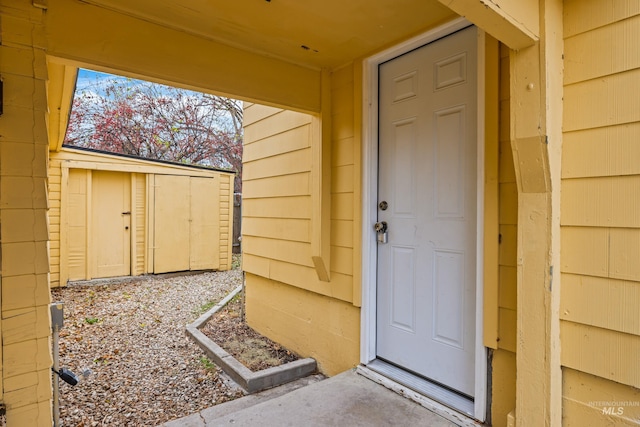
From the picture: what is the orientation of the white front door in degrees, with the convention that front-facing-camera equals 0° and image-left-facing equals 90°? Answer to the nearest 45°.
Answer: approximately 45°

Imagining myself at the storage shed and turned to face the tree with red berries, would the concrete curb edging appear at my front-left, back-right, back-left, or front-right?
back-right

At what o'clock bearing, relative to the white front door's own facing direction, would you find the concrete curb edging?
The concrete curb edging is roughly at 2 o'clock from the white front door.

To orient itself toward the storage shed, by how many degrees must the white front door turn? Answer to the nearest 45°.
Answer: approximately 90° to its right

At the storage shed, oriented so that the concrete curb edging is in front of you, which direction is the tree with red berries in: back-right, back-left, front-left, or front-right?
back-left
